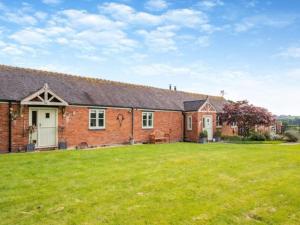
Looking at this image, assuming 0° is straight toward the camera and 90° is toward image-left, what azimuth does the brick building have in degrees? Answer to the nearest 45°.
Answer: approximately 315°
